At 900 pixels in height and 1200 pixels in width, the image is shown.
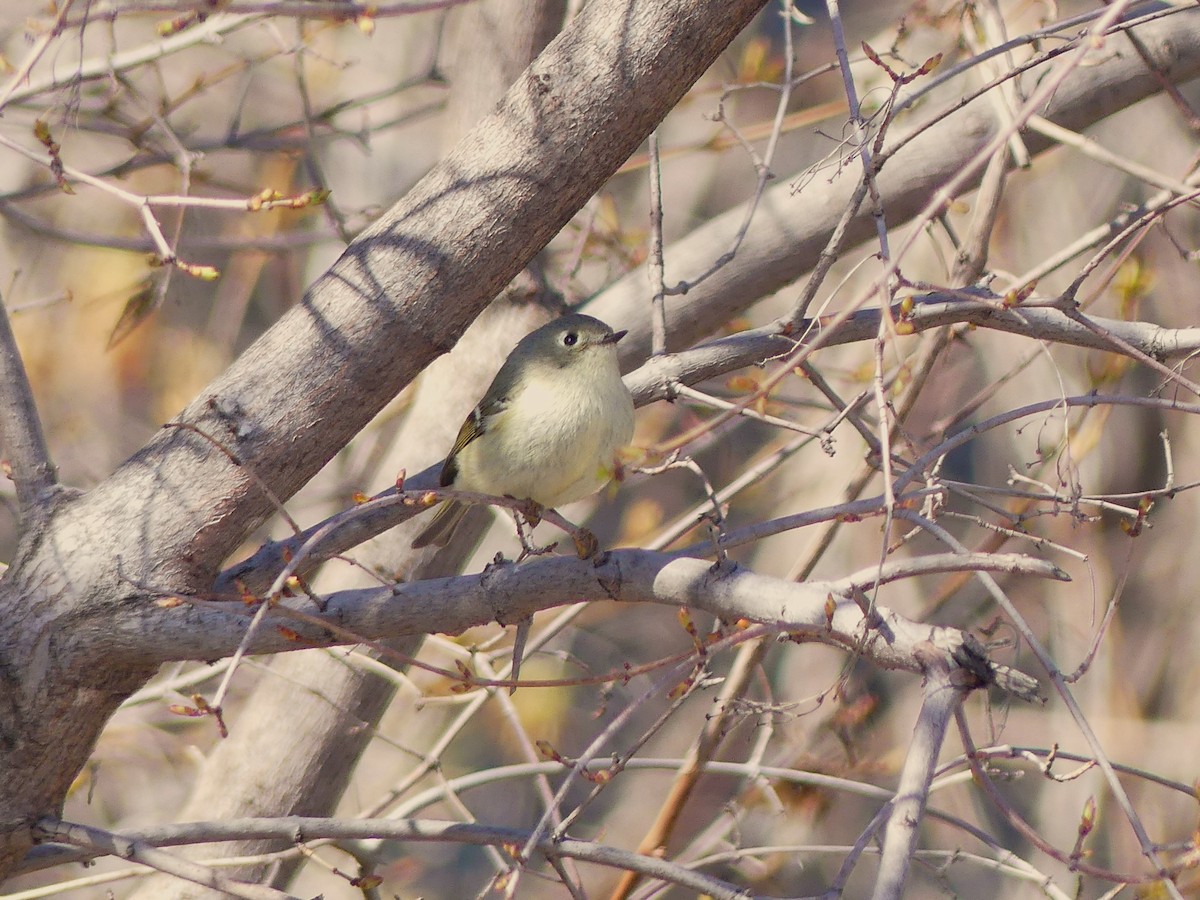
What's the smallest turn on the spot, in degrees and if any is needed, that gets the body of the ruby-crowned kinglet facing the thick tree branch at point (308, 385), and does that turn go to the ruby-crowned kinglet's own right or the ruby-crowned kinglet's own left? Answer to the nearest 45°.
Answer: approximately 90° to the ruby-crowned kinglet's own right

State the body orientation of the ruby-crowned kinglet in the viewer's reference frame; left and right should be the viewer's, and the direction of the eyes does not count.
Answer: facing the viewer and to the right of the viewer

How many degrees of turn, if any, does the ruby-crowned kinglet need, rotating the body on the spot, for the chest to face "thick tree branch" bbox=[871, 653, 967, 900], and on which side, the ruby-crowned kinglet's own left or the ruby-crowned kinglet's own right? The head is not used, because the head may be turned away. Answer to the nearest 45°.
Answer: approximately 45° to the ruby-crowned kinglet's own left
